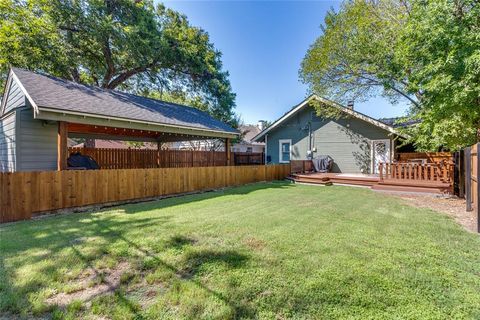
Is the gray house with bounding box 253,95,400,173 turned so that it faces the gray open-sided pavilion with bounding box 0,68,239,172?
no

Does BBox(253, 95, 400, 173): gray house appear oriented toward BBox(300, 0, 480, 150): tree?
no

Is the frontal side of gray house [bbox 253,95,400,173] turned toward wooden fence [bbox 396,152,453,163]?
no

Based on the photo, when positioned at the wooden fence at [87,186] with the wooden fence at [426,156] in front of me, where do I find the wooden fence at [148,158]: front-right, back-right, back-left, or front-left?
front-left
